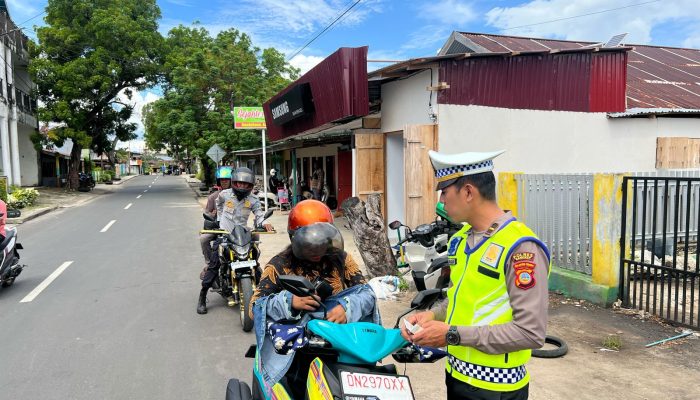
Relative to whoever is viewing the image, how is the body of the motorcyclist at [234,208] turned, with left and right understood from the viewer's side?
facing the viewer

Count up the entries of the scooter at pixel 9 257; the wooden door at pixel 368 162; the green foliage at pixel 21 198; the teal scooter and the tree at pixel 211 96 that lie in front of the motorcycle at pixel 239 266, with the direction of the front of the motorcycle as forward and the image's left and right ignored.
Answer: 1

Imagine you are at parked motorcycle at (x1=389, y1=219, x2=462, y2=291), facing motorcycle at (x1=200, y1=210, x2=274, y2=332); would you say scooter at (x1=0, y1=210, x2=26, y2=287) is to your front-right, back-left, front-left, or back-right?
front-right

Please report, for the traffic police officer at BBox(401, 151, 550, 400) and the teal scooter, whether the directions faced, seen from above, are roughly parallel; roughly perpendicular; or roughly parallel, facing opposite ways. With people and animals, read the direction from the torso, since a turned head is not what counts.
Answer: roughly perpendicular

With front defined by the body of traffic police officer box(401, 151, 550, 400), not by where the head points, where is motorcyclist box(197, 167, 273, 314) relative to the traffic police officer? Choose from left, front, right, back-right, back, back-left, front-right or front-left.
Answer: right

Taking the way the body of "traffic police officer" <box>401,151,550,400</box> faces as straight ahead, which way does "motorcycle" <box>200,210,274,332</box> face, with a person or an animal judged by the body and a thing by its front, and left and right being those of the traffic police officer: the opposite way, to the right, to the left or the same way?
to the left

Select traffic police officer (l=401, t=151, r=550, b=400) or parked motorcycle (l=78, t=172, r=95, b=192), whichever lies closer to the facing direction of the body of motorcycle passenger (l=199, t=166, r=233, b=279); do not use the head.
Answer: the traffic police officer

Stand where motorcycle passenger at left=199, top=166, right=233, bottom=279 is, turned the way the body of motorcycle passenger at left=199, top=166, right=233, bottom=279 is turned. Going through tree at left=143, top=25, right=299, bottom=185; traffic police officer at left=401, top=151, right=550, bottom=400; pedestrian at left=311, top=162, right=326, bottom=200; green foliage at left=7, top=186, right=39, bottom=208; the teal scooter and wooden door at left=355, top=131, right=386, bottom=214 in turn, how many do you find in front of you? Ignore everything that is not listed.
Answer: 2

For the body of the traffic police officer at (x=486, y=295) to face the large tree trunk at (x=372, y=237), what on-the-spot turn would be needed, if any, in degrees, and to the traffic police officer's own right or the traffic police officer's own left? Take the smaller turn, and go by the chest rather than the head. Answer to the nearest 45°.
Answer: approximately 135° to the traffic police officer's own right

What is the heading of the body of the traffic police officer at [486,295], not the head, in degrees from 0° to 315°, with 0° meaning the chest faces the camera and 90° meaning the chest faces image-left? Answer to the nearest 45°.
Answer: approximately 45°

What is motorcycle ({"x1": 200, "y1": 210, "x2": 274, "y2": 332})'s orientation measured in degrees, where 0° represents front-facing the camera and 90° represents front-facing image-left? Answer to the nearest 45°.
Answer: approximately 0°

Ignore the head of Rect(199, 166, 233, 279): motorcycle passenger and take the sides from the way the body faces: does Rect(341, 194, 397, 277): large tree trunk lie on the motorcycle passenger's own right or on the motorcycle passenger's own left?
on the motorcycle passenger's own left

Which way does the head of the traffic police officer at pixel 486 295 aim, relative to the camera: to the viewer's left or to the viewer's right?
to the viewer's left

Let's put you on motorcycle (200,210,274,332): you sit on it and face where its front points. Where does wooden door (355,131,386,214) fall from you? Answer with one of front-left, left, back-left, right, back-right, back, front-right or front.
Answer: back-left

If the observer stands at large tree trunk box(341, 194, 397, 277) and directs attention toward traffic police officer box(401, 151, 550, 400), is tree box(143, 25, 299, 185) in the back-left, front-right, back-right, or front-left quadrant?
back-right

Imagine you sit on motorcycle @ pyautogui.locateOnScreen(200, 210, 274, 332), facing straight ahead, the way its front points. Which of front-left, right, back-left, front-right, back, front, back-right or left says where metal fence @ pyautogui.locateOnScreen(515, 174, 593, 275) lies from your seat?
left
